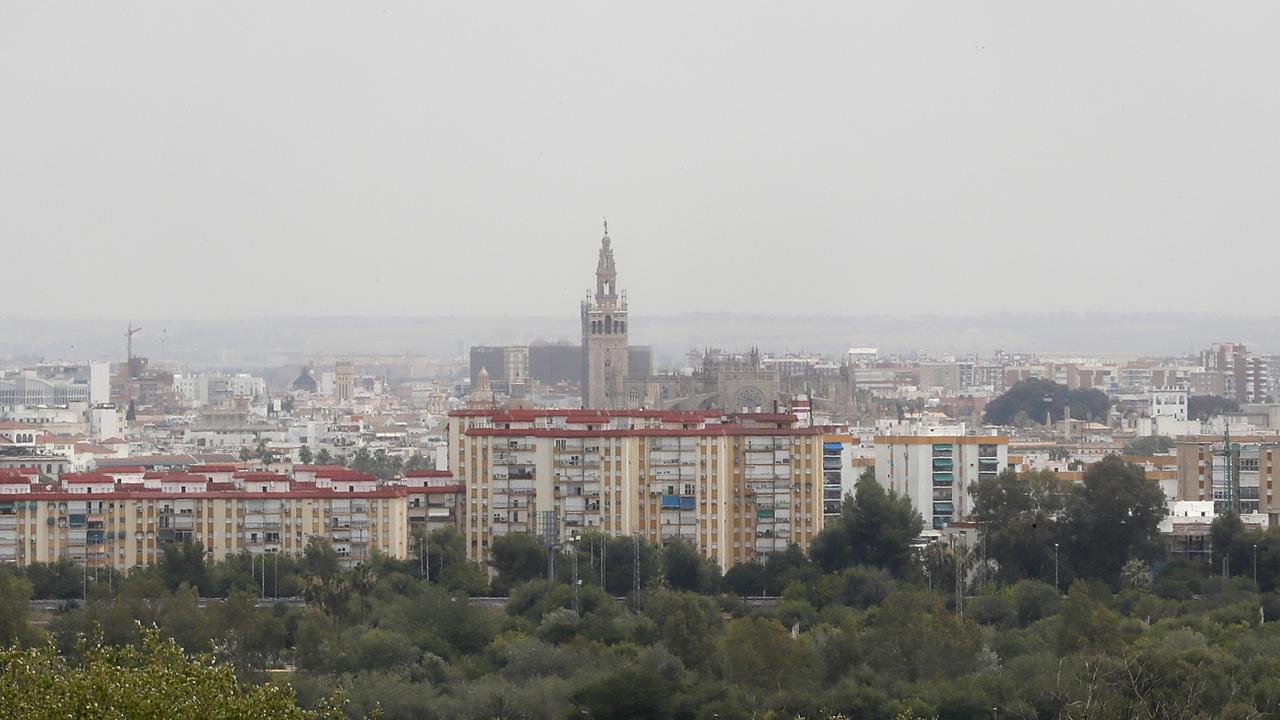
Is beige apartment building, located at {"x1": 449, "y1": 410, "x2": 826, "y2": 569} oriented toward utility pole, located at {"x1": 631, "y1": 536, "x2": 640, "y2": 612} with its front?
yes

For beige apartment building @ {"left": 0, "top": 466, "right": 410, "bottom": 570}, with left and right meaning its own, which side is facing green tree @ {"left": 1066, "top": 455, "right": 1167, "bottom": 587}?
left

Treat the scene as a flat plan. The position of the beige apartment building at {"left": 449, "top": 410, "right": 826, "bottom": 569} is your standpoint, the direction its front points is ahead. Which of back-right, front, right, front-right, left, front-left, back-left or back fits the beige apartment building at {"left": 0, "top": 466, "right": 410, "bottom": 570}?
right

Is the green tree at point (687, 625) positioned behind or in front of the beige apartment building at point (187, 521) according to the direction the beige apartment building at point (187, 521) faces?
in front

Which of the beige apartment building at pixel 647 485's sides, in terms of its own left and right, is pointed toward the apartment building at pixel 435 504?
right

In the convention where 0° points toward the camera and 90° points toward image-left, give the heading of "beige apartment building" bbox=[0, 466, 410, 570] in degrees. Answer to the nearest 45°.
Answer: approximately 0°

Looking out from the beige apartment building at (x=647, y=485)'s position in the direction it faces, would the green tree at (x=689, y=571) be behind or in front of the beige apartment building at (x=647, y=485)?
in front

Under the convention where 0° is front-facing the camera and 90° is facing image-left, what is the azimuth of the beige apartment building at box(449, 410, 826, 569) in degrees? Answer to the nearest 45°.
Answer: approximately 0°

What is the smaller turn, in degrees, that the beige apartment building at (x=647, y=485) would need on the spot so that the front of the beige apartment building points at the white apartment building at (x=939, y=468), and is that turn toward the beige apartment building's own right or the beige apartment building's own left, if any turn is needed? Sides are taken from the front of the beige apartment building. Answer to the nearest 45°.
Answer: approximately 135° to the beige apartment building's own left

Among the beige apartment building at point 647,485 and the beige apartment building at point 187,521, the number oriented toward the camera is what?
2

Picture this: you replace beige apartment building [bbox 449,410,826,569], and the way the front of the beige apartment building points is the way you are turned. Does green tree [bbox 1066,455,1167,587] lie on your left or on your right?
on your left
